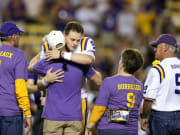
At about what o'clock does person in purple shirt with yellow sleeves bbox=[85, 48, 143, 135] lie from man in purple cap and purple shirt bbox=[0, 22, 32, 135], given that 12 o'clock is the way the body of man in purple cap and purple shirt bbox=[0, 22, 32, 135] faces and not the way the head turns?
person in purple shirt with yellow sleeves bbox=[85, 48, 143, 135] is roughly at 2 o'clock from man in purple cap and purple shirt bbox=[0, 22, 32, 135].

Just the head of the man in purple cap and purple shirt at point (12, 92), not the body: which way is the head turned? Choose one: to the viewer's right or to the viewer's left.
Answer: to the viewer's right

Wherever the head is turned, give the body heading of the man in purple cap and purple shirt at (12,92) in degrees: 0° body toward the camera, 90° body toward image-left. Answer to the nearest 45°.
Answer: approximately 225°
